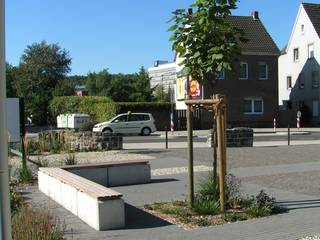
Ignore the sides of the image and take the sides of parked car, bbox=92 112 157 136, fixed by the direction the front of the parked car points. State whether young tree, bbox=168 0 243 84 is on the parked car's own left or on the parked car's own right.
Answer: on the parked car's own left

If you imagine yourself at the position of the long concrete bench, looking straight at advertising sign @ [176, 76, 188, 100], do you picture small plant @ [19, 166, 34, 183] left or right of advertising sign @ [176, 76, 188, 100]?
left

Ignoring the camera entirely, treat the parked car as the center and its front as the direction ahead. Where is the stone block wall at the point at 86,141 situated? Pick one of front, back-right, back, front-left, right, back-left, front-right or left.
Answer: left

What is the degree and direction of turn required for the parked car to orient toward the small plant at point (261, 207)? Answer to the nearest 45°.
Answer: approximately 90° to its left

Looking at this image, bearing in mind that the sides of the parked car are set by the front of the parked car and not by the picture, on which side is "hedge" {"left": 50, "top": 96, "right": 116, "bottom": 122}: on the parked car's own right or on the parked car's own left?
on the parked car's own right

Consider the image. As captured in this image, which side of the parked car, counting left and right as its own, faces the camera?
left

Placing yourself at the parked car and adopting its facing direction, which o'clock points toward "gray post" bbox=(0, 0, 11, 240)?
The gray post is roughly at 9 o'clock from the parked car.

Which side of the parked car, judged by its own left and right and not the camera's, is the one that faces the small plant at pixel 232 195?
left

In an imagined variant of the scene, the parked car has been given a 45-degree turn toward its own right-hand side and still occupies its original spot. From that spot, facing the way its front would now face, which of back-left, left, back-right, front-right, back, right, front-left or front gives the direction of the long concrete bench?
back-left
